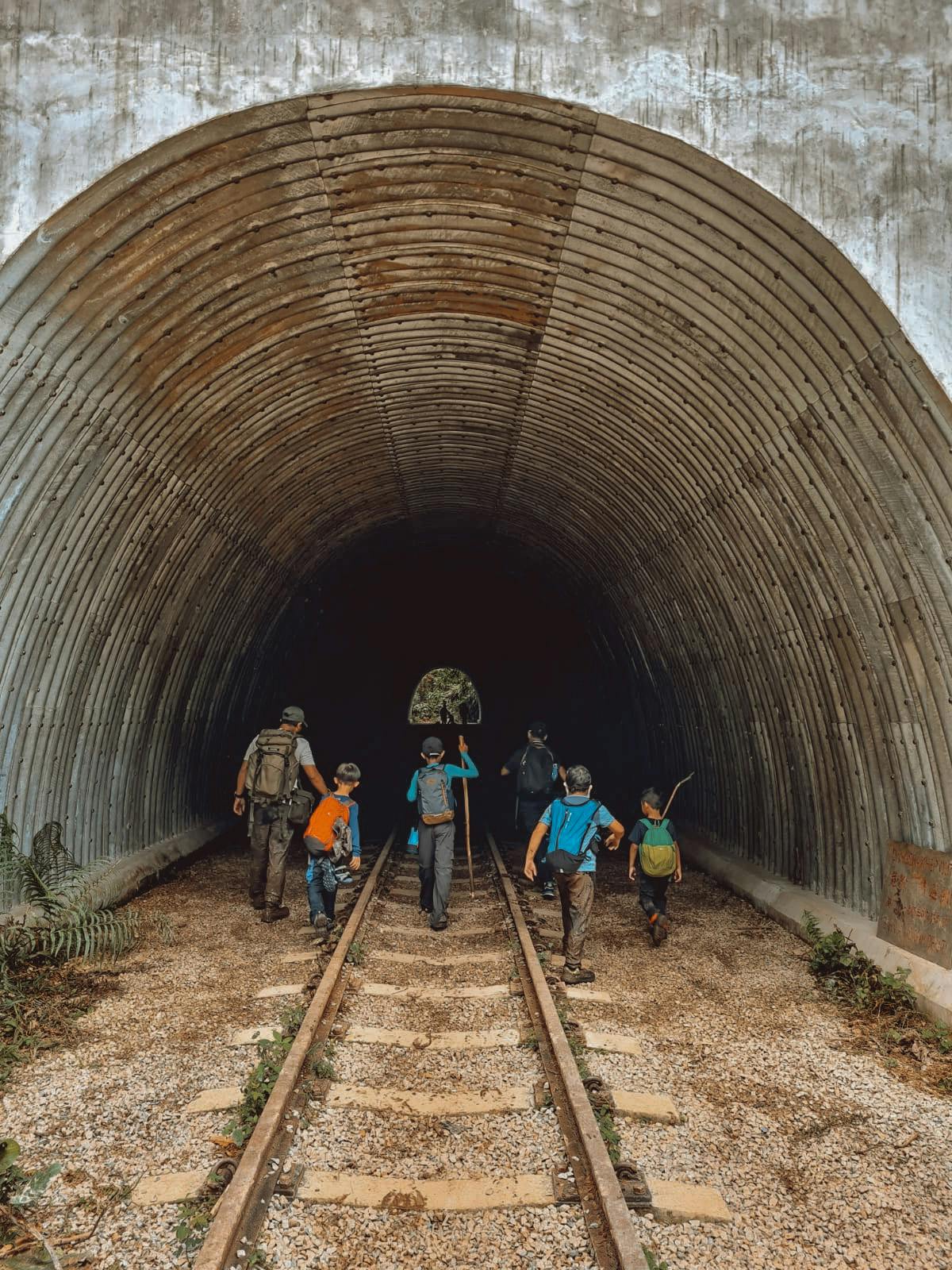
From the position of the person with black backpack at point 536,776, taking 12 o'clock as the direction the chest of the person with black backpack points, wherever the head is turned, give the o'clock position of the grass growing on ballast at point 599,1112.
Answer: The grass growing on ballast is roughly at 6 o'clock from the person with black backpack.

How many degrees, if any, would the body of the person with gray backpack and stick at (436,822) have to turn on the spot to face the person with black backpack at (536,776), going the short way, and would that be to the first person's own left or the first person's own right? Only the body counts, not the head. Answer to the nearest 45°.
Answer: approximately 45° to the first person's own right

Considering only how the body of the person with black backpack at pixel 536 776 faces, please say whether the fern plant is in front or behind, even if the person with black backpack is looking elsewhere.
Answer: behind

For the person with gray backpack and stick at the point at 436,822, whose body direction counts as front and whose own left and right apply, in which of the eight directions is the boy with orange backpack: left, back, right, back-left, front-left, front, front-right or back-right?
back-left

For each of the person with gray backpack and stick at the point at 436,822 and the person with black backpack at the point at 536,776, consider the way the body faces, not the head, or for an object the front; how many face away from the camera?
2

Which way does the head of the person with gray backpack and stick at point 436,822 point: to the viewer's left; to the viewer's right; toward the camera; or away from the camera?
away from the camera

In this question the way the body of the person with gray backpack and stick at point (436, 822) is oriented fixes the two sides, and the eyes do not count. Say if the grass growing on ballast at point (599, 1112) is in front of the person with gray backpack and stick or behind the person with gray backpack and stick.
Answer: behind

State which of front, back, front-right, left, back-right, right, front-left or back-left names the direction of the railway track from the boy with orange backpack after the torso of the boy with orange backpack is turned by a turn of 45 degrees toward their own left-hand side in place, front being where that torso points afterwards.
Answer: back

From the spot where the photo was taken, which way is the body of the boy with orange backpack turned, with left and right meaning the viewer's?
facing away from the viewer and to the right of the viewer

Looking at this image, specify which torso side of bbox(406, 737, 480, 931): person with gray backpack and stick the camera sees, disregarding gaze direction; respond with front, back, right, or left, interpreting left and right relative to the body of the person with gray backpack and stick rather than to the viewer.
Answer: back

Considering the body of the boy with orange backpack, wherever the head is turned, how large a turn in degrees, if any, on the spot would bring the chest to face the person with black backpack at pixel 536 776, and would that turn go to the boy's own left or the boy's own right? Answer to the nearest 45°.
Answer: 0° — they already face them

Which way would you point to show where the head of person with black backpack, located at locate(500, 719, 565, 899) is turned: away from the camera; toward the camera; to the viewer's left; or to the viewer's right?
away from the camera

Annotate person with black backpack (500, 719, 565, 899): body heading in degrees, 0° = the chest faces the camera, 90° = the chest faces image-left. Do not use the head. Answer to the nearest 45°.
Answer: approximately 180°
